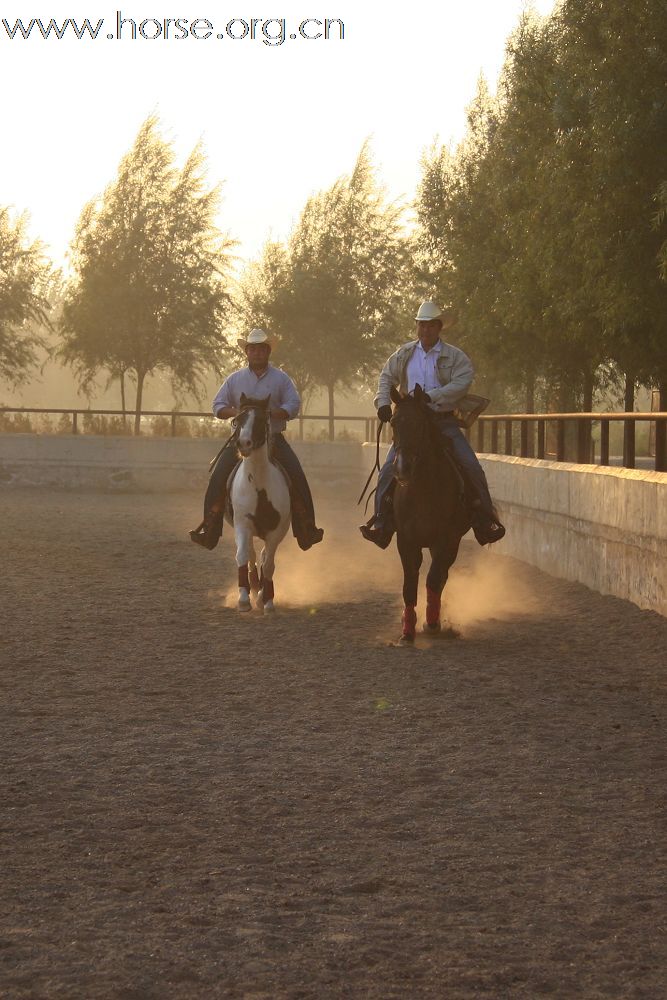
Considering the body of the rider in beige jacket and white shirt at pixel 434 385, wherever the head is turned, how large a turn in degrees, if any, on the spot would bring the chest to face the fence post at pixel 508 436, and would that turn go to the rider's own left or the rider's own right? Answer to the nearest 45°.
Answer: approximately 180°

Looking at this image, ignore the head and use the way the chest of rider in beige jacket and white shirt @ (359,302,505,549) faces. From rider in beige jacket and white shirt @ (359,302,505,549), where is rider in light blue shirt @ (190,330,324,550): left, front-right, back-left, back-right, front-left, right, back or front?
back-right

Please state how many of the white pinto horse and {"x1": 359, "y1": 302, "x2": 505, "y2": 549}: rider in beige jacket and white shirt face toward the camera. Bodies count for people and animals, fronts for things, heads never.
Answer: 2

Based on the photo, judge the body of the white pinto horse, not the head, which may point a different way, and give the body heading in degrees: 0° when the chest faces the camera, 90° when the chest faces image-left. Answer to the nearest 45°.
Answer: approximately 0°

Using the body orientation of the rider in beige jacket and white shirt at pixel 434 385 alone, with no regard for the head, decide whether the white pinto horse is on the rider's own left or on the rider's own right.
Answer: on the rider's own right

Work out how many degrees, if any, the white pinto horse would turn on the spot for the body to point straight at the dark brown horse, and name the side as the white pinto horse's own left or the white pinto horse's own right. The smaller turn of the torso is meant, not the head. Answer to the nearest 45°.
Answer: approximately 45° to the white pinto horse's own left

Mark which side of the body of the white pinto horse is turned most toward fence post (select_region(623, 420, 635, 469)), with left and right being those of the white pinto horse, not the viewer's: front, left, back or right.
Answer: left

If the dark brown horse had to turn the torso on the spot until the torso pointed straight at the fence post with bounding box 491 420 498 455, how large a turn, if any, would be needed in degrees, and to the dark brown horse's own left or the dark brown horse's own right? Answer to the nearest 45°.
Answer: approximately 180°

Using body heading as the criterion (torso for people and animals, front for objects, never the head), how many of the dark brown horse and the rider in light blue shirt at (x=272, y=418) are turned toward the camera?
2

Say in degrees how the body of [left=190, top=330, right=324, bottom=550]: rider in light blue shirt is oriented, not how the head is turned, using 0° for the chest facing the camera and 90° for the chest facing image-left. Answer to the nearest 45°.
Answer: approximately 0°
